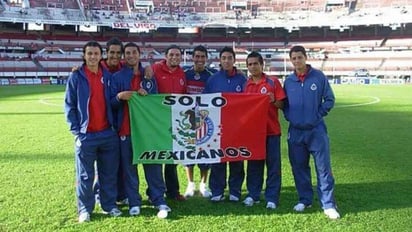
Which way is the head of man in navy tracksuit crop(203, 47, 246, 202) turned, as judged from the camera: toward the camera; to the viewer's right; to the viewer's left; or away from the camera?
toward the camera

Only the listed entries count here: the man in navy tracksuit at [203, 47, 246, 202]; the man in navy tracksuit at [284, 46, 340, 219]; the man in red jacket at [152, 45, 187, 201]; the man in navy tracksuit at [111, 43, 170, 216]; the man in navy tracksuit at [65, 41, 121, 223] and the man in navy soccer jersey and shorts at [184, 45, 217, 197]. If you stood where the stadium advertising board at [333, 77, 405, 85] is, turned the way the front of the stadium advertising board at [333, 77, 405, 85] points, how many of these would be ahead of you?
6

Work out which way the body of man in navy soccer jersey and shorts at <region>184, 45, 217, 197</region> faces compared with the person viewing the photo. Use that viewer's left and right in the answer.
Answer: facing the viewer

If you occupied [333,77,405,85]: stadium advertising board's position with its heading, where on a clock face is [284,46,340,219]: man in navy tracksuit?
The man in navy tracksuit is roughly at 12 o'clock from the stadium advertising board.

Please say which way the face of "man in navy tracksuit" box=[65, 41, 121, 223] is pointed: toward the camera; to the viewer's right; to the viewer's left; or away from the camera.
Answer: toward the camera

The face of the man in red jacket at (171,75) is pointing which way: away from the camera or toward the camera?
toward the camera

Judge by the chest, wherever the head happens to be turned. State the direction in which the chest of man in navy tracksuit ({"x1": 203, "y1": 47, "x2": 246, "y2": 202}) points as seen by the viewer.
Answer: toward the camera

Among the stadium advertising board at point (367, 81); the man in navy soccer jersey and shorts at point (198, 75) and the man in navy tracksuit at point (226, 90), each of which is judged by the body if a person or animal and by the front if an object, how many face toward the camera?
3

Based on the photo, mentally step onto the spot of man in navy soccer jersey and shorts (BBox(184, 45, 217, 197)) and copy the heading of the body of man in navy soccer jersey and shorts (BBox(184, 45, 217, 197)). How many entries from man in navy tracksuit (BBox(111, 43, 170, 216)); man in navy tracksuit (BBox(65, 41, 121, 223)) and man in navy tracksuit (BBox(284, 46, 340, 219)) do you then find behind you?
0

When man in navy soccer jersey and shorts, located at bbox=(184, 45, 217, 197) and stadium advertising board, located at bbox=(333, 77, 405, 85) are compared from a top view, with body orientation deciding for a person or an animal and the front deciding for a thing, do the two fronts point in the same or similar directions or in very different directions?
same or similar directions

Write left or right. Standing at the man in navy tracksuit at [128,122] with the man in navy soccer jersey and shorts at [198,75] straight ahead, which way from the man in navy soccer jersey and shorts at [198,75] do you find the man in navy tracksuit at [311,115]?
right

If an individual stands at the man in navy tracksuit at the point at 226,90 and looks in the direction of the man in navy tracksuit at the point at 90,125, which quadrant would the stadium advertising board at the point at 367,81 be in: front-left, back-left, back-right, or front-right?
back-right

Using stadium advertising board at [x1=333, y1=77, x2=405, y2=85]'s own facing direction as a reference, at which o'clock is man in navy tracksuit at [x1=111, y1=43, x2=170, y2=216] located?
The man in navy tracksuit is roughly at 12 o'clock from the stadium advertising board.

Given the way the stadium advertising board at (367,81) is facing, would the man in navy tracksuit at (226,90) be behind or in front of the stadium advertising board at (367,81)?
in front

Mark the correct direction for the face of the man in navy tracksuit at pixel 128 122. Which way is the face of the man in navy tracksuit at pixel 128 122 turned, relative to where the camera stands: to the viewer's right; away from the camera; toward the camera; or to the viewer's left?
toward the camera

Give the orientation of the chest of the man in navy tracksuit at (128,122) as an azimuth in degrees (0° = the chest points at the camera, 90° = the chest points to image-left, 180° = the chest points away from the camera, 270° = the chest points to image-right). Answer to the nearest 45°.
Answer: approximately 315°

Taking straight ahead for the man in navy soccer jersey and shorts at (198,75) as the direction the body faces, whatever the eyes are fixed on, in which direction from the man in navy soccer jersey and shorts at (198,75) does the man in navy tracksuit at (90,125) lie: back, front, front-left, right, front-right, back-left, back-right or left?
front-right

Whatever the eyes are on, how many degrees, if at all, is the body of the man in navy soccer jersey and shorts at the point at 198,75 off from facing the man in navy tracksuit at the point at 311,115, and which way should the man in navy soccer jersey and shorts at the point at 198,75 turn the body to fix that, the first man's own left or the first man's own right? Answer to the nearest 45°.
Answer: approximately 45° to the first man's own left

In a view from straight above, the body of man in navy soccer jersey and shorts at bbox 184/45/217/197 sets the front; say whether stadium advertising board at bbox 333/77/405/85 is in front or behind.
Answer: behind
